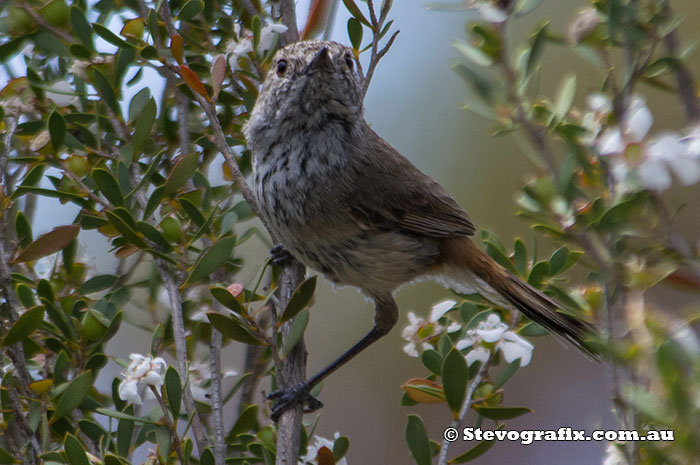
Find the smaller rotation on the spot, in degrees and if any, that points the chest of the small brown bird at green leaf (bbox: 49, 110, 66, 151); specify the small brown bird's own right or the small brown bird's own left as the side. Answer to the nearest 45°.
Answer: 0° — it already faces it

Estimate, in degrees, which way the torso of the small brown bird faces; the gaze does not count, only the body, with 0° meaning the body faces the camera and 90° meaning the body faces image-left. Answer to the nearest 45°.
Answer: approximately 45°

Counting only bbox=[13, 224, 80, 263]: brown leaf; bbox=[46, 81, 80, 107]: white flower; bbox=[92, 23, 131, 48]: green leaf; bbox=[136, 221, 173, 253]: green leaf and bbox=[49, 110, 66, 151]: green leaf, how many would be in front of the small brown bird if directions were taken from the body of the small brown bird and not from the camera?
5

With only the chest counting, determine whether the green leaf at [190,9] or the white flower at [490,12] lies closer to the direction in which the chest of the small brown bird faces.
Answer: the green leaf

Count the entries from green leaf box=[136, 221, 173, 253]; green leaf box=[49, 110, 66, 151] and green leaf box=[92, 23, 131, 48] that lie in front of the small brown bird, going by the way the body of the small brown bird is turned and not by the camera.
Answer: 3

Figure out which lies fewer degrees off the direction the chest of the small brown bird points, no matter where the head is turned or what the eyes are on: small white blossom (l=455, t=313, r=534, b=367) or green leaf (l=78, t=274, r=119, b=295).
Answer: the green leaf

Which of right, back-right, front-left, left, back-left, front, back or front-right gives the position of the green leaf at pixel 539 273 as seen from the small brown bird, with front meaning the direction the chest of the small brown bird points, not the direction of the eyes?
left

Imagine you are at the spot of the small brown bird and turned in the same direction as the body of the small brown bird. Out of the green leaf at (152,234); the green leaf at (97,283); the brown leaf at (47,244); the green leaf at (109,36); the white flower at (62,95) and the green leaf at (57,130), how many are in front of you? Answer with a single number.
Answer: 6
